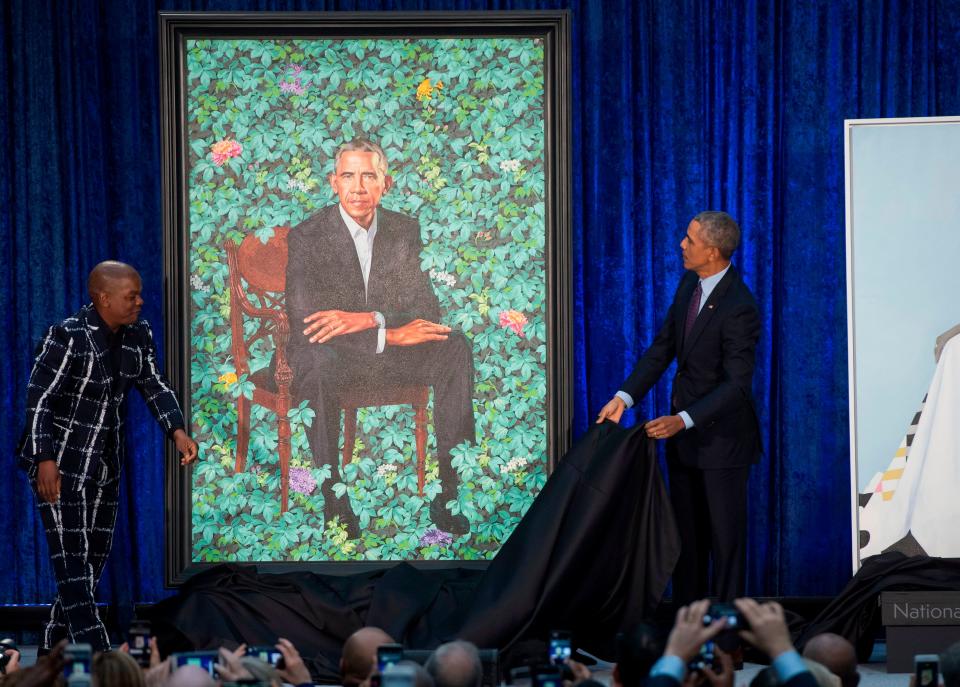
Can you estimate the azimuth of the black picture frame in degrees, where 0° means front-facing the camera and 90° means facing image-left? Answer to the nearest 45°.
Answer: approximately 0°

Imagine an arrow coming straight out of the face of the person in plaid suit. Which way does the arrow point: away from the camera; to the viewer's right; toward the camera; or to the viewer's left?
to the viewer's right

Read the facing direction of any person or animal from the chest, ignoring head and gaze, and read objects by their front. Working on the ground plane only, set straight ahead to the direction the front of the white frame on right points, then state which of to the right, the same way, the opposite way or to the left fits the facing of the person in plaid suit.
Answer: to the left

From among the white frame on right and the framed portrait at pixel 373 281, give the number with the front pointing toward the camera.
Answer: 2

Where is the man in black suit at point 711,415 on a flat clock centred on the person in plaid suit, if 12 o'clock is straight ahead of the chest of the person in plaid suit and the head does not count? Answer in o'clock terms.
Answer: The man in black suit is roughly at 11 o'clock from the person in plaid suit.

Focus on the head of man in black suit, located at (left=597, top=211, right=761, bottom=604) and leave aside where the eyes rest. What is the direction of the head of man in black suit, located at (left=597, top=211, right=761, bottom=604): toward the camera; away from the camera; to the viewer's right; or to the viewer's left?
to the viewer's left

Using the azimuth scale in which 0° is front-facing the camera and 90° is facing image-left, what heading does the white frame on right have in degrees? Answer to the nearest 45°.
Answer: approximately 0°

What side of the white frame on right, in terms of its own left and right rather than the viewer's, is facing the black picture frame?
right

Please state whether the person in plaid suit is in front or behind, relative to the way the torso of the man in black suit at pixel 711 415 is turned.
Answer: in front

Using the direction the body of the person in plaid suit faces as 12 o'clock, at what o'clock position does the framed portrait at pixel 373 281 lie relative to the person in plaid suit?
The framed portrait is roughly at 10 o'clock from the person in plaid suit.

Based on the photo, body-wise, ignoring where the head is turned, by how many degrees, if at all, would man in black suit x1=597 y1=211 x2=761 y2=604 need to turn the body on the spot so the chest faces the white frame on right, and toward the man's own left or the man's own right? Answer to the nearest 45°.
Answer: approximately 180°

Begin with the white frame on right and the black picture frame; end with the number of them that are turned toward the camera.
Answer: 2
